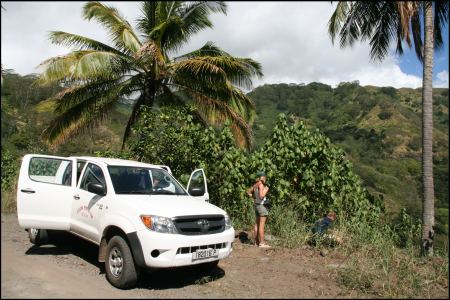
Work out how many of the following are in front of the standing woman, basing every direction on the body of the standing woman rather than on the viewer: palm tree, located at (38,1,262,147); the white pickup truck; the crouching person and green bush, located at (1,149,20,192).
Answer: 1

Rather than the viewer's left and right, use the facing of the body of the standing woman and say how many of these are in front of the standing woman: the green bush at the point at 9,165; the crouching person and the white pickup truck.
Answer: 1

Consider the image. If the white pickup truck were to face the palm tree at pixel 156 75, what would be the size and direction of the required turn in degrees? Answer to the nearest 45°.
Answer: approximately 135° to its left

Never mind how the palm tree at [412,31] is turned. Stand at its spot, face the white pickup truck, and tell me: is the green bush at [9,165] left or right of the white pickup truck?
right

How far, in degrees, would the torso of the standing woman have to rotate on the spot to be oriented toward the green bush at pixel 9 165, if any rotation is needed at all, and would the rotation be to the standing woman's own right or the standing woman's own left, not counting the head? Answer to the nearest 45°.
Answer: approximately 135° to the standing woman's own left

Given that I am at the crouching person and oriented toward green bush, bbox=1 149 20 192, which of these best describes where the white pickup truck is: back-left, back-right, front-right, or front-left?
front-left

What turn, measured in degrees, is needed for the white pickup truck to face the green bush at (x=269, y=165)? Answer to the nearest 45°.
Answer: approximately 90° to its left

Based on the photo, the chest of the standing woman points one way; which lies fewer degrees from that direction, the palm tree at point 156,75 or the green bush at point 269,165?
the green bush

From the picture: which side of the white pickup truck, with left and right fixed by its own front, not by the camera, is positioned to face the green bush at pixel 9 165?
back

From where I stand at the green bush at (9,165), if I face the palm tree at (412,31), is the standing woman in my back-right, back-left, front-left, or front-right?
front-right

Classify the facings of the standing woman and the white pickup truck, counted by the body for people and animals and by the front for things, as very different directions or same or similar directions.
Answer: same or similar directions

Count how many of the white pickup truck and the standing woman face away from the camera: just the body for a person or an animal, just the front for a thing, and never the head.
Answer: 0

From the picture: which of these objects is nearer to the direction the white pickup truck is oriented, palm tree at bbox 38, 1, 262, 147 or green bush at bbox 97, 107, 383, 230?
the green bush
